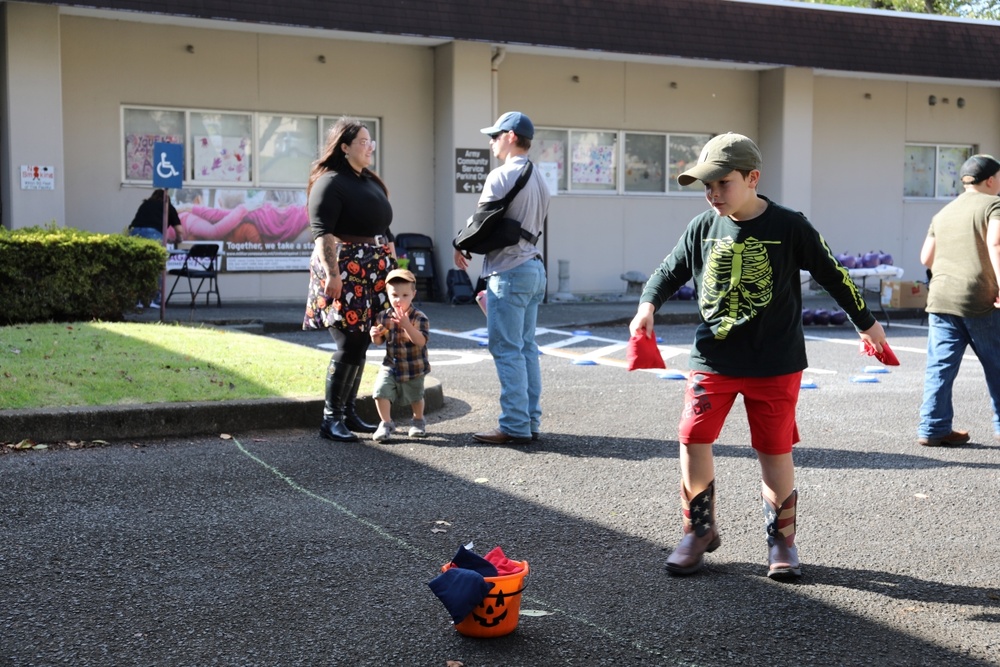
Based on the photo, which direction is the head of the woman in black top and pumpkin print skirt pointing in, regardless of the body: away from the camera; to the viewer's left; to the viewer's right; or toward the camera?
to the viewer's right

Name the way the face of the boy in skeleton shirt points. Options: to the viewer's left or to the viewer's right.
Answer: to the viewer's left

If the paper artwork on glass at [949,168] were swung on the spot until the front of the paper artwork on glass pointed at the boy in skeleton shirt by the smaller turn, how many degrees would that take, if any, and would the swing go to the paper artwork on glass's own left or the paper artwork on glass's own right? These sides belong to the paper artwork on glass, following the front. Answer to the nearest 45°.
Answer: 0° — it already faces them

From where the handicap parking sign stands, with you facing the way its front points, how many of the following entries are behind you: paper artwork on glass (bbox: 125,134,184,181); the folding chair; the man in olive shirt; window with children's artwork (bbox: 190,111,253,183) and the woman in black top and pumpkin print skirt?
3

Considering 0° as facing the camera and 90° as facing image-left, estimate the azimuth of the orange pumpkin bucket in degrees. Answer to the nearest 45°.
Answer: approximately 0°

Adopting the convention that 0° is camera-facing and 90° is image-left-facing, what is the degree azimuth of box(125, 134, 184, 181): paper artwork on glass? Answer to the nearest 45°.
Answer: approximately 0°

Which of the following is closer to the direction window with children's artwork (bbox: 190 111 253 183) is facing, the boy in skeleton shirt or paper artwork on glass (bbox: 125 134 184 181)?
the boy in skeleton shirt

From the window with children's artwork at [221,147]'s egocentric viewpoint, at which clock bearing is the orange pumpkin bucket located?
The orange pumpkin bucket is roughly at 12 o'clock from the window with children's artwork.

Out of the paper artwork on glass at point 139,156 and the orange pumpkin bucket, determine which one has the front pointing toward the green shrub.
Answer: the paper artwork on glass
